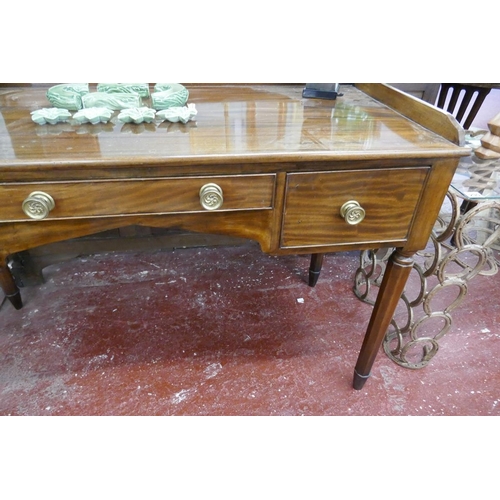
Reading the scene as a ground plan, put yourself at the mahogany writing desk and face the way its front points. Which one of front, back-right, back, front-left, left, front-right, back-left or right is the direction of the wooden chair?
back-left

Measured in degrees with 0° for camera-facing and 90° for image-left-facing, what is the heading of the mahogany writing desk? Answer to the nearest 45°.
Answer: approximately 0°
